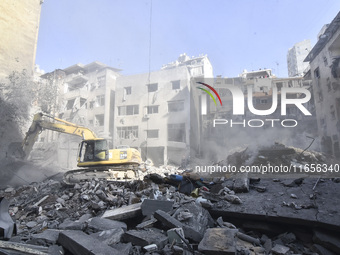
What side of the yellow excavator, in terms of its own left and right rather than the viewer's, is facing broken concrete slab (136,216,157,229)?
left

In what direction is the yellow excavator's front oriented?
to the viewer's left

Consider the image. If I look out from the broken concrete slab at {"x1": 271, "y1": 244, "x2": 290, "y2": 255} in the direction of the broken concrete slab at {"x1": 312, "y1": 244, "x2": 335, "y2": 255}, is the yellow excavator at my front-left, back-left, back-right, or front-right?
back-left

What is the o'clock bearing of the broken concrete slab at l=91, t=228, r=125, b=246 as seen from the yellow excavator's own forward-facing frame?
The broken concrete slab is roughly at 9 o'clock from the yellow excavator.

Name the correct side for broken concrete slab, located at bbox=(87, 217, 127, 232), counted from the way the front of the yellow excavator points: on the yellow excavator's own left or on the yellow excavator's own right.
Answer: on the yellow excavator's own left

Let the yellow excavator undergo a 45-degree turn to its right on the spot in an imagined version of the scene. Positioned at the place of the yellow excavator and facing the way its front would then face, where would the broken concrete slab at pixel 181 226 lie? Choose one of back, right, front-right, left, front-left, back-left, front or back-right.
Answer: back-left

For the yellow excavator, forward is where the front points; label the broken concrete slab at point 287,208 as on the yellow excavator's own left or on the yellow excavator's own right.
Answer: on the yellow excavator's own left
